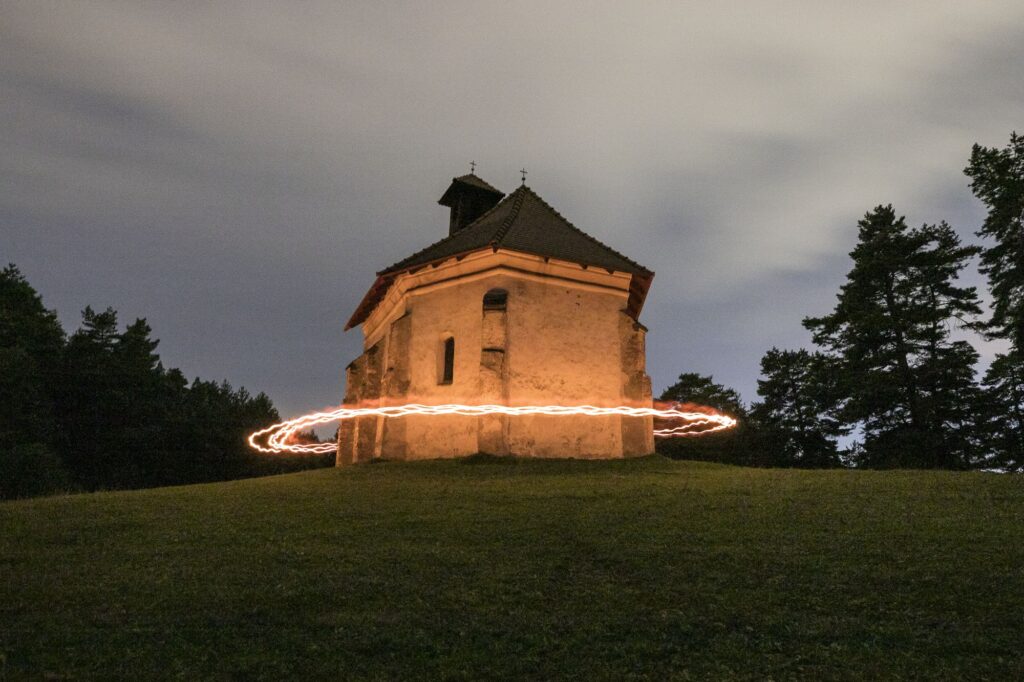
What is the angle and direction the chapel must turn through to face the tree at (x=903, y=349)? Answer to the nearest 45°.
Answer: approximately 90° to its right

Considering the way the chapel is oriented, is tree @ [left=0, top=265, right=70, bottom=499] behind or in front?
in front

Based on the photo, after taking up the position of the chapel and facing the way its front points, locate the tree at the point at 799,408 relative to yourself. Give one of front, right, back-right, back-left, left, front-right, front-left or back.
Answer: right

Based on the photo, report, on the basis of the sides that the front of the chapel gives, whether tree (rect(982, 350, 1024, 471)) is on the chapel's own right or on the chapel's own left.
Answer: on the chapel's own right

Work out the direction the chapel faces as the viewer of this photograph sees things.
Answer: facing away from the viewer and to the left of the viewer
